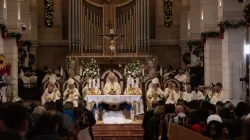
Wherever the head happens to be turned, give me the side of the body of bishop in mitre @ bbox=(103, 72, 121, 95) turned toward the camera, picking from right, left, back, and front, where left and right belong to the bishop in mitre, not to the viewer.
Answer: front

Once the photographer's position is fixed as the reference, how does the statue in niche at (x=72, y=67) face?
facing the viewer

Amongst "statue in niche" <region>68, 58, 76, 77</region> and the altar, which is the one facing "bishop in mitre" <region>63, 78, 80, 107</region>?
the statue in niche

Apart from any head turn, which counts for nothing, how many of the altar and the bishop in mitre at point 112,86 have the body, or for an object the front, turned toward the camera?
2

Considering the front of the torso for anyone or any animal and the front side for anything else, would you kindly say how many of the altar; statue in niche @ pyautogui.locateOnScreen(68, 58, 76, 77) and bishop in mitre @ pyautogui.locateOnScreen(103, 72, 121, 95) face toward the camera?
3

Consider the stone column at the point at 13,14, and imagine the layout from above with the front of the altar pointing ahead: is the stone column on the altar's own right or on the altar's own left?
on the altar's own right

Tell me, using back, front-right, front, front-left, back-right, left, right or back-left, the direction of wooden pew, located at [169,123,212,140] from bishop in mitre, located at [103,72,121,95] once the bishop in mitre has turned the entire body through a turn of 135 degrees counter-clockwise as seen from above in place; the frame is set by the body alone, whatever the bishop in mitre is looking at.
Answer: back-right

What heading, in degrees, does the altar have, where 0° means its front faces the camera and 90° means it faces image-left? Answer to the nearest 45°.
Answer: approximately 0°
